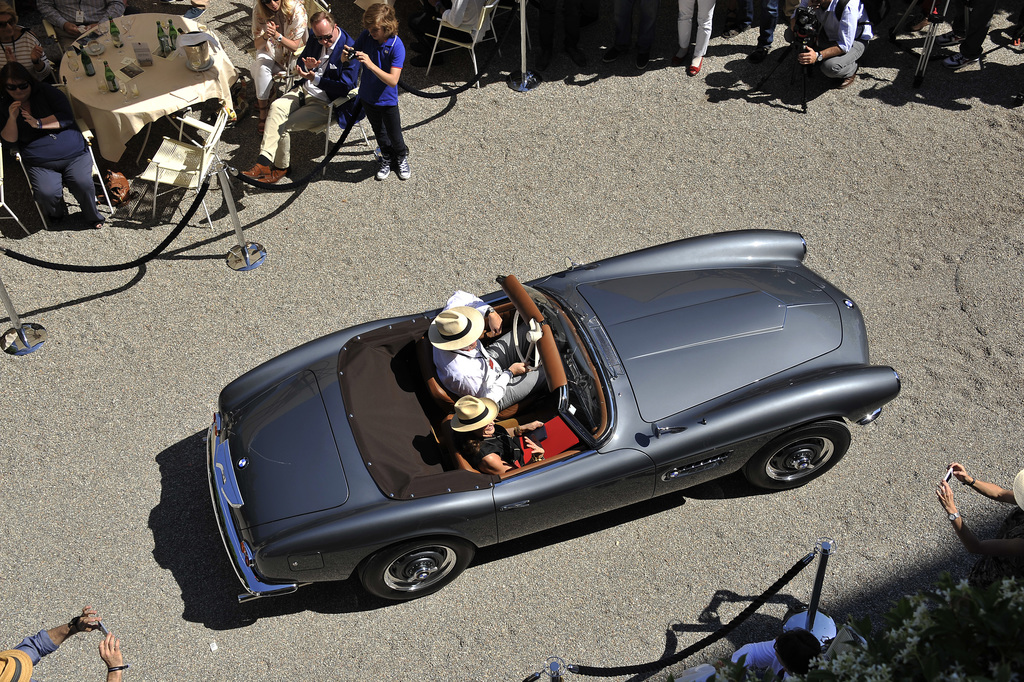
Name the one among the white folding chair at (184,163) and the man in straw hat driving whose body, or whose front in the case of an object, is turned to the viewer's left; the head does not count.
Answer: the white folding chair

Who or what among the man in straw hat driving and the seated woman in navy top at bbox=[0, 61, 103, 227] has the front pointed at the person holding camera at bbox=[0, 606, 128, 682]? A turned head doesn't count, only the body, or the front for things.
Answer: the seated woman in navy top

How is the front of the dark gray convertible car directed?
to the viewer's right

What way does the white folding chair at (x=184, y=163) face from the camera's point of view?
to the viewer's left

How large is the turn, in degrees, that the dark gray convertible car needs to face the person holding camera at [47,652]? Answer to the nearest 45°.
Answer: approximately 135° to its right

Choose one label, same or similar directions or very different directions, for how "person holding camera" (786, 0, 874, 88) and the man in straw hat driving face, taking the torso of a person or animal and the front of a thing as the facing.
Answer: very different directions

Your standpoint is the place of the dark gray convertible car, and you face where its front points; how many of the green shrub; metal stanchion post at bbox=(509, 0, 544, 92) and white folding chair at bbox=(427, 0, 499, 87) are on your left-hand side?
2

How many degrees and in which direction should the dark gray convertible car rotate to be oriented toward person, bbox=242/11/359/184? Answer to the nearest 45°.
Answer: approximately 135° to its left

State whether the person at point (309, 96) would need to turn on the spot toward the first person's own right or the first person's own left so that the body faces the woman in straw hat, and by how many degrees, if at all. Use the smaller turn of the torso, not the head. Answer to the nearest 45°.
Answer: approximately 45° to the first person's own left
